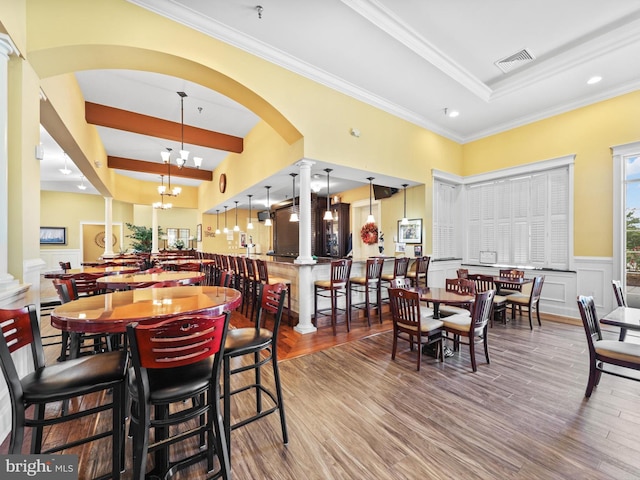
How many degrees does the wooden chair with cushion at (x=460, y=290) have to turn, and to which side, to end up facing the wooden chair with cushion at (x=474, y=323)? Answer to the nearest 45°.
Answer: approximately 45° to its left

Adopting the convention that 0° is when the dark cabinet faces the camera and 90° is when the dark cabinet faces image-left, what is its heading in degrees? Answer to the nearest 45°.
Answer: approximately 45°

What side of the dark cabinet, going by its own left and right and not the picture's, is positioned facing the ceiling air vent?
left

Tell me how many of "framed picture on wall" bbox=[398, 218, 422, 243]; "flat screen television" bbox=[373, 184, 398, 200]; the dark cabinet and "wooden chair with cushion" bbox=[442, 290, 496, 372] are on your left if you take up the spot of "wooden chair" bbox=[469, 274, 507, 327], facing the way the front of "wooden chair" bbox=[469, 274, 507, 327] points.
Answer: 3

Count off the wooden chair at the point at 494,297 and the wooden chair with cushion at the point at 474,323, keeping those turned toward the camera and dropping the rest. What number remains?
0

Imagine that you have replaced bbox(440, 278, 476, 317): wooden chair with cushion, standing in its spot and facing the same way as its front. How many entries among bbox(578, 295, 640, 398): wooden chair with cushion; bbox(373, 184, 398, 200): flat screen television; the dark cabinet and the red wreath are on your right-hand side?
3

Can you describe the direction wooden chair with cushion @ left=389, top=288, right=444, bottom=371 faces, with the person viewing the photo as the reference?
facing away from the viewer and to the right of the viewer

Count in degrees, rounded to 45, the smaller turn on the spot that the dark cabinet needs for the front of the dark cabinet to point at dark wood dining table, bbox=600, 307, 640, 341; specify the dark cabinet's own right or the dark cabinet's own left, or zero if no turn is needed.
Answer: approximately 45° to the dark cabinet's own left

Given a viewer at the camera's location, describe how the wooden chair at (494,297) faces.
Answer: facing away from the viewer and to the right of the viewer

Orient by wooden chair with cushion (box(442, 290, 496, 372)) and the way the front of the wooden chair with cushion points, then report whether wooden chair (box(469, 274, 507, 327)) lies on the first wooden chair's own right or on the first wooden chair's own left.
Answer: on the first wooden chair's own right

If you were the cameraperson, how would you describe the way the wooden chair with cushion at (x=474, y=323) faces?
facing away from the viewer and to the left of the viewer

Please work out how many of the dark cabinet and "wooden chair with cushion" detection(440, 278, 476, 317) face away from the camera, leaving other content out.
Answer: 0

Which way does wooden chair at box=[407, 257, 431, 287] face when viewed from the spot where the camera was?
facing away from the viewer and to the left of the viewer

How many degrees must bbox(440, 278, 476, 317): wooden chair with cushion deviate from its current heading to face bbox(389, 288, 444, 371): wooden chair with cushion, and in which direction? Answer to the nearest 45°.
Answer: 0° — it already faces it
